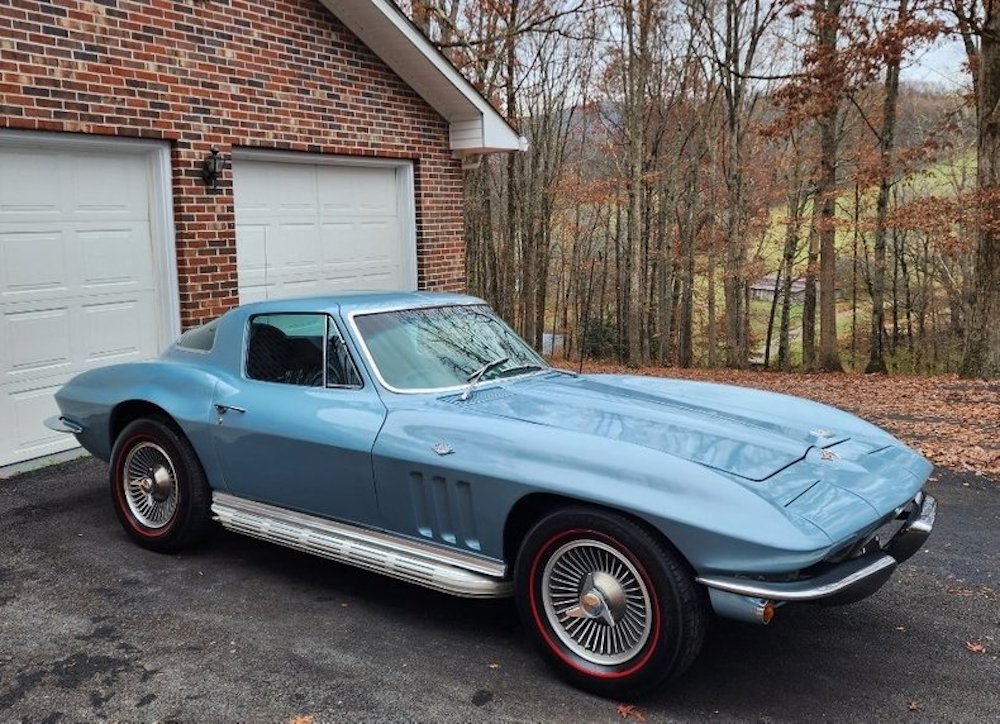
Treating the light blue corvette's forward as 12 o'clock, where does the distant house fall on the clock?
The distant house is roughly at 8 o'clock from the light blue corvette.

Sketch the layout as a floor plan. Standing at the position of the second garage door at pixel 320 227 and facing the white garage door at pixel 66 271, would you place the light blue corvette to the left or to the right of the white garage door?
left

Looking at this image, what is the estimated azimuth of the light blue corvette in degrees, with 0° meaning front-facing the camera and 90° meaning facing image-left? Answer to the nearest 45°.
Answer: approximately 315°

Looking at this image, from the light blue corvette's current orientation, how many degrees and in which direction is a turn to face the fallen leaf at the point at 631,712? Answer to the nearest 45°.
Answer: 0° — it already faces it

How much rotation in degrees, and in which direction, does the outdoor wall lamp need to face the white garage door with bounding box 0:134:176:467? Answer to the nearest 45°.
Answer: approximately 90° to its right

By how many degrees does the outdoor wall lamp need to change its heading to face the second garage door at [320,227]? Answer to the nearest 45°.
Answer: approximately 90° to its left

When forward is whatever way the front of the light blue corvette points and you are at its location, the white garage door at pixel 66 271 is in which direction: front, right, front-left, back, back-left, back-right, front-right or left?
back
